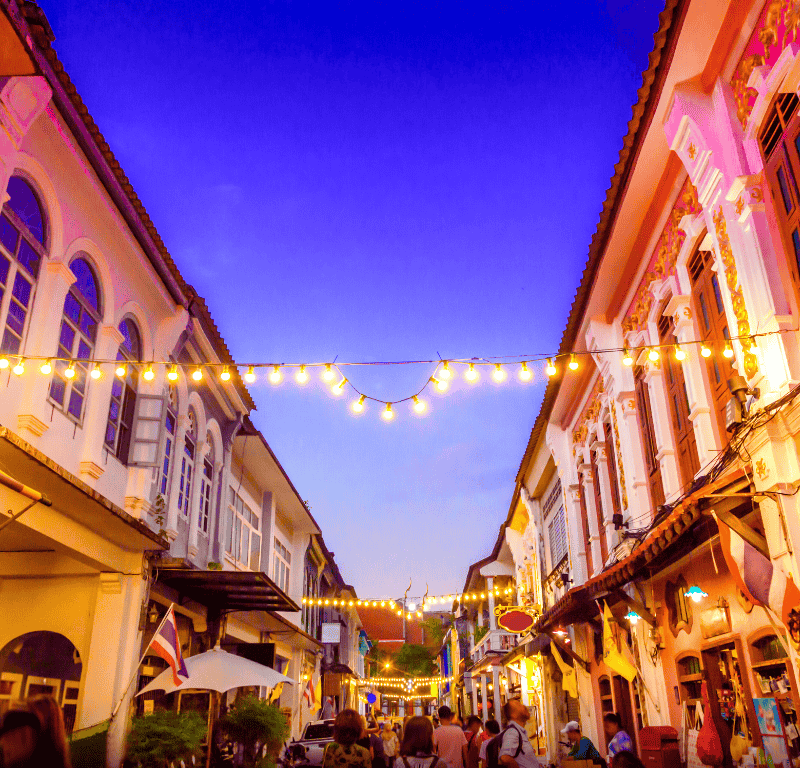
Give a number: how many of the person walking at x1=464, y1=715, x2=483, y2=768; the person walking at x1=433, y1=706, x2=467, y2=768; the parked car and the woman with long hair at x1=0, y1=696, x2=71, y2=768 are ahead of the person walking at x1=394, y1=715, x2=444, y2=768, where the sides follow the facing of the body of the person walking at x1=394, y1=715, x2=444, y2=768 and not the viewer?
3

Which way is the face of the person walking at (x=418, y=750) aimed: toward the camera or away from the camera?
away from the camera

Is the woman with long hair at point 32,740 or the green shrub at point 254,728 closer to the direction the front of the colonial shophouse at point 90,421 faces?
the woman with long hair

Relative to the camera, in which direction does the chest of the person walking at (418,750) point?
away from the camera

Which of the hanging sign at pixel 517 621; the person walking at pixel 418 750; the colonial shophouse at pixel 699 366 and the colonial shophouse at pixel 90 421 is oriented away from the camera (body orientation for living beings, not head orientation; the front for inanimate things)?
the person walking

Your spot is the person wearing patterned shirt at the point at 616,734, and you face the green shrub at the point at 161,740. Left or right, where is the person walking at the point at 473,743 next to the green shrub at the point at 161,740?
right

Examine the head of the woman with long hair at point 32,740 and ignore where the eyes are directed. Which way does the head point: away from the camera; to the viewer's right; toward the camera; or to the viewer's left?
away from the camera

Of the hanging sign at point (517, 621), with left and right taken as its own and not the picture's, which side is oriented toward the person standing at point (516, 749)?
front

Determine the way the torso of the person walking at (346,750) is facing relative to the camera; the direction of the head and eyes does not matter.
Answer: away from the camera

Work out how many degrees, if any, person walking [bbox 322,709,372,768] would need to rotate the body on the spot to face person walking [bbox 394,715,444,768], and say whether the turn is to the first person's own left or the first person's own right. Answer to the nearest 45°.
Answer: approximately 90° to the first person's own right

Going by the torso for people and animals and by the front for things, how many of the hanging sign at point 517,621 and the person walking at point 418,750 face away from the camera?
1

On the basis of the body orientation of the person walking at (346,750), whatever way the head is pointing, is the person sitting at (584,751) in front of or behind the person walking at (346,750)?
in front

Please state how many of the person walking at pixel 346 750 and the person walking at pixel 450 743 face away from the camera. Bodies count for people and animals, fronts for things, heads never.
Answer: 2

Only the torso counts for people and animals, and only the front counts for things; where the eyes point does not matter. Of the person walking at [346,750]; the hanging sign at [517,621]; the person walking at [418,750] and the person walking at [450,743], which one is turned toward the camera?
the hanging sign
